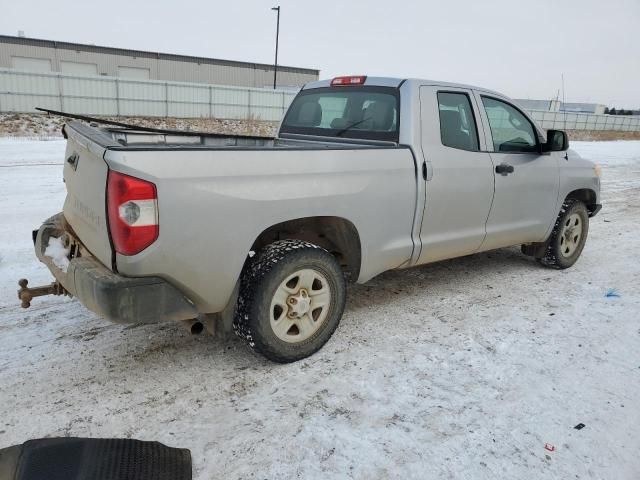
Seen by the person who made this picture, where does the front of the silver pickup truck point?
facing away from the viewer and to the right of the viewer

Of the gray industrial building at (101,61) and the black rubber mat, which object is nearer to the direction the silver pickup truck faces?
the gray industrial building

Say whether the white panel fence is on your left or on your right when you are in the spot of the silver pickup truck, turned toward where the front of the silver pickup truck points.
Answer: on your left

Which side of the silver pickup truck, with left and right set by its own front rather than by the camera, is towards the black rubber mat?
back

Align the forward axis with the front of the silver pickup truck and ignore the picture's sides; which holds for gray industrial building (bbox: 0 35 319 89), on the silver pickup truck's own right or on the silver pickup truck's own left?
on the silver pickup truck's own left

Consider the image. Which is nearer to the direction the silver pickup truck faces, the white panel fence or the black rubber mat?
the white panel fence
